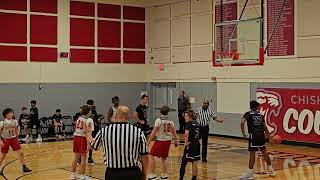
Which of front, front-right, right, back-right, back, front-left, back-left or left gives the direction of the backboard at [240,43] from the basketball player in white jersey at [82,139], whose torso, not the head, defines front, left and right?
front

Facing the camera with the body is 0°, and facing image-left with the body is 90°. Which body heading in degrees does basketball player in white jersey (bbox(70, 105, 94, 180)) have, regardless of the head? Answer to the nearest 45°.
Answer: approximately 225°

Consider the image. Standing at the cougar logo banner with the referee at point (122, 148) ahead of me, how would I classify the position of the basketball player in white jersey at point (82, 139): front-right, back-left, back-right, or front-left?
front-right

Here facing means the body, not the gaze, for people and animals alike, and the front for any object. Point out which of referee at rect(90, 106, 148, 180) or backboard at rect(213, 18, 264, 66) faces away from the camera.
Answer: the referee

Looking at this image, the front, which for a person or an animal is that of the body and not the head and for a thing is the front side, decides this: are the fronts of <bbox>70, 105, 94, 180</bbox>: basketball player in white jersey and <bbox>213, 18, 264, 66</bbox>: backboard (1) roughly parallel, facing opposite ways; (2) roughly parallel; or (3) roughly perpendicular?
roughly parallel, facing opposite ways

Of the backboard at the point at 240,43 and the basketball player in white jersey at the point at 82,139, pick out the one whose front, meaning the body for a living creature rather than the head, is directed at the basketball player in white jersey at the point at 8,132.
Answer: the backboard

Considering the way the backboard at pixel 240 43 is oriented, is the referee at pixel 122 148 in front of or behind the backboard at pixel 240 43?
in front

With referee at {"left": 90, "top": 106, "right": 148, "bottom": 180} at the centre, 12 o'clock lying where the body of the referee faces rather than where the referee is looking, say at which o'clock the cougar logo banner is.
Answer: The cougar logo banner is roughly at 1 o'clock from the referee.

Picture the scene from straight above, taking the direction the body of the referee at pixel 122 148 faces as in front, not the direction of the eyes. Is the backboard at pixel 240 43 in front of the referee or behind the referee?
in front

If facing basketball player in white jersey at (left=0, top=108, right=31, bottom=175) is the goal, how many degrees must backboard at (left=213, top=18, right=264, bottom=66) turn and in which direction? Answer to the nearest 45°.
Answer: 0° — it already faces them

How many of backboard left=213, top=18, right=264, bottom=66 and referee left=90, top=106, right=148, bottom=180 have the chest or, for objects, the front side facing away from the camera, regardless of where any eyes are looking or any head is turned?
1

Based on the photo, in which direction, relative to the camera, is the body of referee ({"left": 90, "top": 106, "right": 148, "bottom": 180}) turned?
away from the camera
